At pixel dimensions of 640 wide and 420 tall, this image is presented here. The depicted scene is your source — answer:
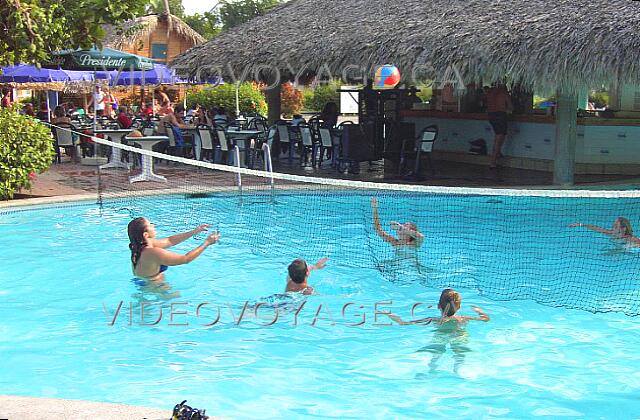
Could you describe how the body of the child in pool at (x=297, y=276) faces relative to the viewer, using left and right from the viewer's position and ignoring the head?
facing away from the viewer and to the right of the viewer

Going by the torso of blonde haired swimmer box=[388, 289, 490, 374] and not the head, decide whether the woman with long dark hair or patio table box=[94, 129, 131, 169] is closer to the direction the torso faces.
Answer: the patio table

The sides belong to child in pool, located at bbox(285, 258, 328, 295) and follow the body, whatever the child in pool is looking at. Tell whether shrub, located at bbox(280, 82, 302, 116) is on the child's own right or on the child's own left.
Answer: on the child's own left

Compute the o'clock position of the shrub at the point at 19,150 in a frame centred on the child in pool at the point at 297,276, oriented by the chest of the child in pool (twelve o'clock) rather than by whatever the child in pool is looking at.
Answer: The shrub is roughly at 9 o'clock from the child in pool.

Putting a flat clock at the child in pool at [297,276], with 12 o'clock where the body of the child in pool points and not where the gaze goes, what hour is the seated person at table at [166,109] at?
The seated person at table is roughly at 10 o'clock from the child in pool.

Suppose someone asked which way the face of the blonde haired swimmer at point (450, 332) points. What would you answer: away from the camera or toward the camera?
away from the camera

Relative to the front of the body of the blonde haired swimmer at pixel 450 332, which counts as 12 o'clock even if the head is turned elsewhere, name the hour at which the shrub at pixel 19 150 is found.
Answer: The shrub is roughly at 10 o'clock from the blonde haired swimmer.

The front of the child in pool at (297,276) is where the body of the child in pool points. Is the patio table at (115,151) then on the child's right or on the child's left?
on the child's left

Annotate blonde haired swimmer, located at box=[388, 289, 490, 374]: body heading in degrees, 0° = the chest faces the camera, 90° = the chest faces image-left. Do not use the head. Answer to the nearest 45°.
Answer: approximately 180°

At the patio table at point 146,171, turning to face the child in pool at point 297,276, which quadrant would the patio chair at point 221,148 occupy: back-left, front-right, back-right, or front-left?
back-left
